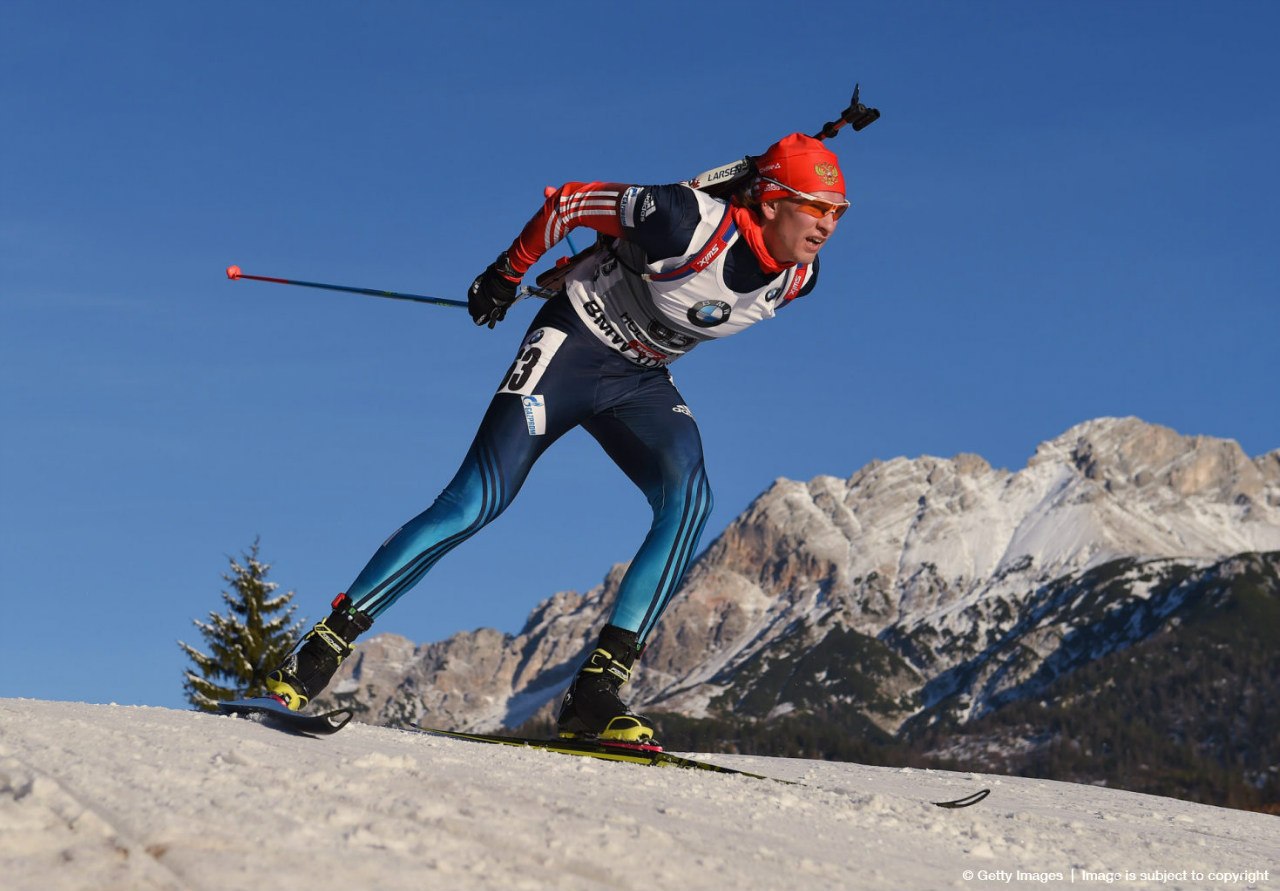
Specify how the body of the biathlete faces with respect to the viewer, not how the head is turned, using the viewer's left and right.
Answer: facing the viewer and to the right of the viewer

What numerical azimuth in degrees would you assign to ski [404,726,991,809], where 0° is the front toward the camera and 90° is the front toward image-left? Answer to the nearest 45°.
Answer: approximately 270°
